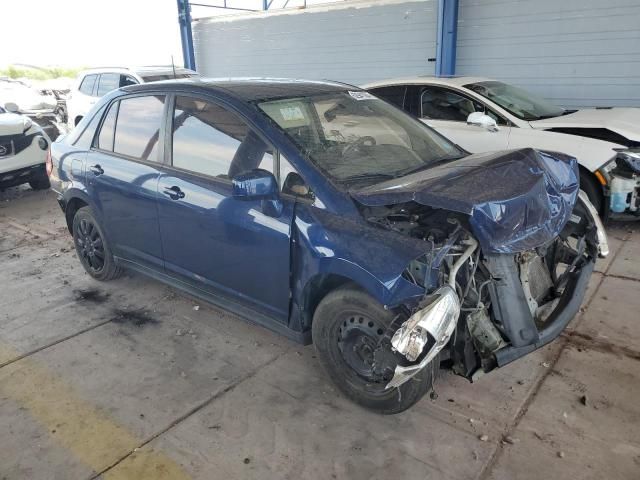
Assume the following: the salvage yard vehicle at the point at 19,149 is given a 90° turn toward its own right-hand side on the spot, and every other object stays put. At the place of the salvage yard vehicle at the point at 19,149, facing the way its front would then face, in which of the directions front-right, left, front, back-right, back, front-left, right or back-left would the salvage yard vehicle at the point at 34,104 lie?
back-right

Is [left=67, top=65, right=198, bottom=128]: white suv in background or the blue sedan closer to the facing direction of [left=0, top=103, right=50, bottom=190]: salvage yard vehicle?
the blue sedan

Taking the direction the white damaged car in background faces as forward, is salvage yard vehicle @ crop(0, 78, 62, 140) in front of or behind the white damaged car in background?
behind

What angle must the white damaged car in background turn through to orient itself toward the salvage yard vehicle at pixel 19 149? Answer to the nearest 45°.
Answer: approximately 135° to its right

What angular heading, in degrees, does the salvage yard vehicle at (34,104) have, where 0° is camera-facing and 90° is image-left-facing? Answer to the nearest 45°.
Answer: approximately 315°

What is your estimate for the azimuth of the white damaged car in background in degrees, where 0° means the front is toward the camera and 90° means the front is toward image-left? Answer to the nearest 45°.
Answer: approximately 315°

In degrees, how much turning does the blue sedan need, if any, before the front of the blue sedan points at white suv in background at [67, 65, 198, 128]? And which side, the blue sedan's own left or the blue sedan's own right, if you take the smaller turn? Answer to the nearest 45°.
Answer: approximately 180°

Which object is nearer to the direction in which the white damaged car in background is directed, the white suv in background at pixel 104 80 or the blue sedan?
the blue sedan

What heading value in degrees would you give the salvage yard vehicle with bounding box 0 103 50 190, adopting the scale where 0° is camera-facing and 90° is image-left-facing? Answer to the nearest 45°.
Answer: approximately 315°
